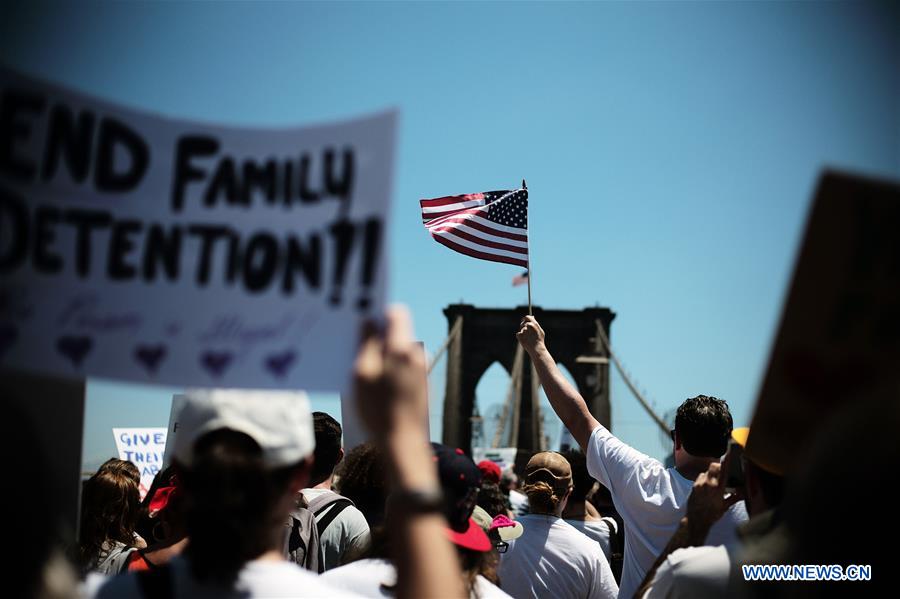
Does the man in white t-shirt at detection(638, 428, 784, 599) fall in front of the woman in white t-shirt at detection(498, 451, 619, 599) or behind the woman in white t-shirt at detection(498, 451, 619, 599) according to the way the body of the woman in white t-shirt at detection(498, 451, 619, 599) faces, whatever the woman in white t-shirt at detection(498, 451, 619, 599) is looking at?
behind

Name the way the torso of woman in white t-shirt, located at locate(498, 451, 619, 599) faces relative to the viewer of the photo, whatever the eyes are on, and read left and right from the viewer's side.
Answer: facing away from the viewer

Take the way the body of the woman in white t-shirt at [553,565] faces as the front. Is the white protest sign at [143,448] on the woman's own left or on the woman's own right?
on the woman's own left

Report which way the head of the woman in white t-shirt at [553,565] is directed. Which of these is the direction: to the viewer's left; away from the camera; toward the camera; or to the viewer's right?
away from the camera

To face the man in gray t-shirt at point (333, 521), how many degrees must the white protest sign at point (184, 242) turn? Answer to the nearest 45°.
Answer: approximately 180°

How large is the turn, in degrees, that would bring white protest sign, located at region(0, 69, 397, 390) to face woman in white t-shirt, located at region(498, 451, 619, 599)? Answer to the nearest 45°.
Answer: approximately 135° to its left

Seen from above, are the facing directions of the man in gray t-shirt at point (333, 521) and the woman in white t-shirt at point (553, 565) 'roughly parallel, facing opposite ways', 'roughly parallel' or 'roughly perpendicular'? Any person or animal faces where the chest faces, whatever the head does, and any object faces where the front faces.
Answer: roughly parallel

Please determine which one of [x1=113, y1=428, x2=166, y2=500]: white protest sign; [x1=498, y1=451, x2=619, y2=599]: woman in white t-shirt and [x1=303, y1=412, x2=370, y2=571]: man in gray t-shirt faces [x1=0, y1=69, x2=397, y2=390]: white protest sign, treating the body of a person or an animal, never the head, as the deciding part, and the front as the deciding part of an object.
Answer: [x1=113, y1=428, x2=166, y2=500]: white protest sign

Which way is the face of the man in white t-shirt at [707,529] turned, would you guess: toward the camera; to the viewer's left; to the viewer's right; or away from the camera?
away from the camera

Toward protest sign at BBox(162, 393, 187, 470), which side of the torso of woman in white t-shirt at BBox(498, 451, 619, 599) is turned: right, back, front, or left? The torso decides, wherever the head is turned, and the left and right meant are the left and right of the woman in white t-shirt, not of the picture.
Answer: left

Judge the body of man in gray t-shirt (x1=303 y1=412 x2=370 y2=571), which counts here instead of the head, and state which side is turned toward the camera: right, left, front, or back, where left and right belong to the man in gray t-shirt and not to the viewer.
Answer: back

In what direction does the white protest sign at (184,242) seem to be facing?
toward the camera

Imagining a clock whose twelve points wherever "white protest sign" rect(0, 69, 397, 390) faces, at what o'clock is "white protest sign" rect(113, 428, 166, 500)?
"white protest sign" rect(113, 428, 166, 500) is roughly at 6 o'clock from "white protest sign" rect(0, 69, 397, 390).

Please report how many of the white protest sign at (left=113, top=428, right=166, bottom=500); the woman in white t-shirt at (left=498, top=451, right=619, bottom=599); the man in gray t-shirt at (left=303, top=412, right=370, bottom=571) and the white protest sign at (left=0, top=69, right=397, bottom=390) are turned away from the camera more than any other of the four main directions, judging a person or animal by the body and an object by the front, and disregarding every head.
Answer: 2

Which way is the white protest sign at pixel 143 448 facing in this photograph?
toward the camera

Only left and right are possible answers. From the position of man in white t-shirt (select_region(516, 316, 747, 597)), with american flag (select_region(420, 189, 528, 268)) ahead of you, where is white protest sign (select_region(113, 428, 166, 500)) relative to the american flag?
left
